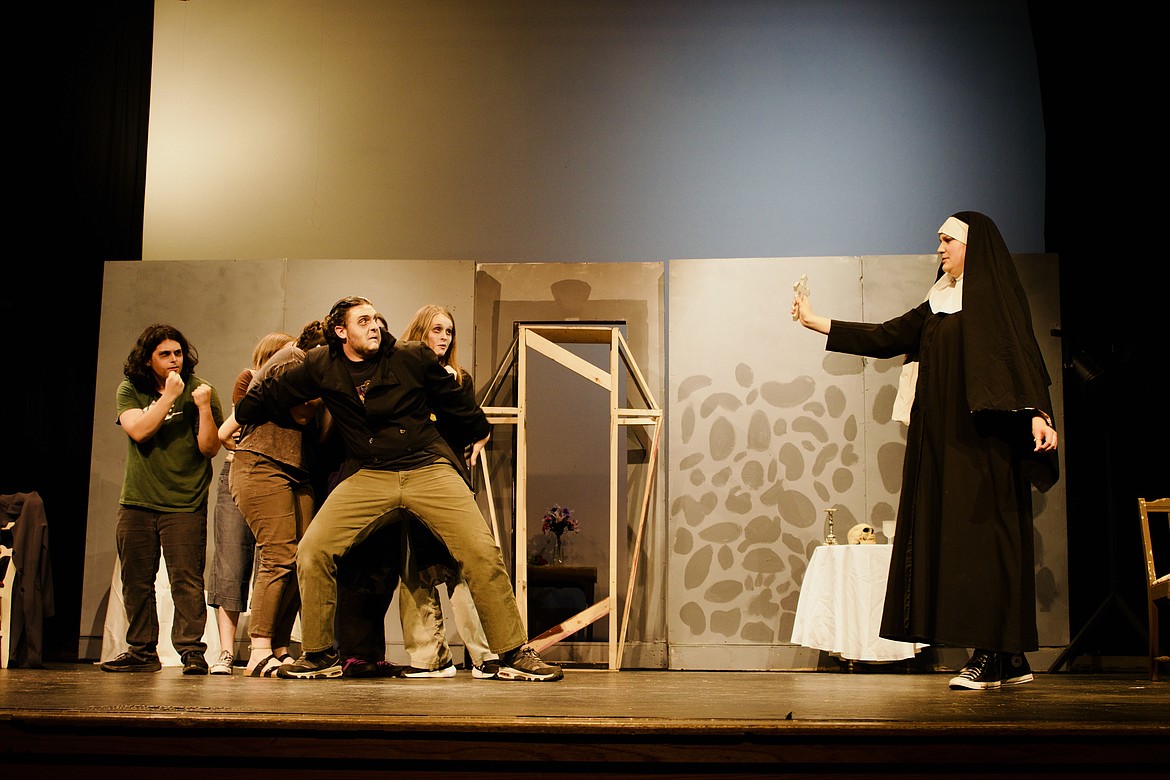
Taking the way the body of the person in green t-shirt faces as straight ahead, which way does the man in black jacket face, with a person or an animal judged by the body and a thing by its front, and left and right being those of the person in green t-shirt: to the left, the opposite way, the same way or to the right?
the same way

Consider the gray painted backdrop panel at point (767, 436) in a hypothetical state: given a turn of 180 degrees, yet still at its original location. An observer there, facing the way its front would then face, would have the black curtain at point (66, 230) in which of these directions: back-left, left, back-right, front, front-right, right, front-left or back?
left

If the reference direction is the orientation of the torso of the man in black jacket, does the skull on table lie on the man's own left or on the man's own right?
on the man's own left

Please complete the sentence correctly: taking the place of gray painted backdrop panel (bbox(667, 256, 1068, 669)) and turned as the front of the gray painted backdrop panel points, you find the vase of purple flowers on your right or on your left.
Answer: on your right

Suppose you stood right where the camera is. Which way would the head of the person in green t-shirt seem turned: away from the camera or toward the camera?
toward the camera

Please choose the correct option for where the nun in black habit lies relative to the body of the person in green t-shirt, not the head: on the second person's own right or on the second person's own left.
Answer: on the second person's own left

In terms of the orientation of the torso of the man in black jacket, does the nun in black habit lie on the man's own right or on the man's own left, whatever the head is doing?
on the man's own left

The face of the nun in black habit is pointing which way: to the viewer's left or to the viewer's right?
to the viewer's left

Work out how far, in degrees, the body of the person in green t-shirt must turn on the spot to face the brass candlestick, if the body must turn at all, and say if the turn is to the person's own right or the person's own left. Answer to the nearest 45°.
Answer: approximately 90° to the person's own left

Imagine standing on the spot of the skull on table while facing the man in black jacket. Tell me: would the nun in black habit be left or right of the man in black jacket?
left

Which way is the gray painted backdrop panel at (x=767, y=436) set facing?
toward the camera

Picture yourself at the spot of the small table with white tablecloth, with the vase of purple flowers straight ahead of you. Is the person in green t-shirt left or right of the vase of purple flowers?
left

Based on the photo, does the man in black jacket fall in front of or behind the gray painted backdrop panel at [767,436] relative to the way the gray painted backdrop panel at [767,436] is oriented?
in front
